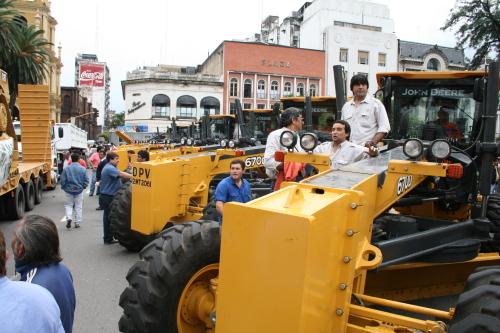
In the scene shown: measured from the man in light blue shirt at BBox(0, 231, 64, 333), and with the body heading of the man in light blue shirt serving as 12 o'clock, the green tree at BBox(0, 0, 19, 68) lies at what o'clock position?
The green tree is roughly at 12 o'clock from the man in light blue shirt.

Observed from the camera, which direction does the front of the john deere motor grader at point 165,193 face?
facing the viewer and to the left of the viewer

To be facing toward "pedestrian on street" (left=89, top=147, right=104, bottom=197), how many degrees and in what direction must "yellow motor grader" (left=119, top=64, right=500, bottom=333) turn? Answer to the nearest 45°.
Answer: approximately 90° to its right

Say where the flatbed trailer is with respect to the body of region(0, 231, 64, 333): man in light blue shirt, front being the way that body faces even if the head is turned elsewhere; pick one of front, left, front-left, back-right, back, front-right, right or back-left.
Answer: front

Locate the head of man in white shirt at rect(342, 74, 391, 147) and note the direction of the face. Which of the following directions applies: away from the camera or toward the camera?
toward the camera

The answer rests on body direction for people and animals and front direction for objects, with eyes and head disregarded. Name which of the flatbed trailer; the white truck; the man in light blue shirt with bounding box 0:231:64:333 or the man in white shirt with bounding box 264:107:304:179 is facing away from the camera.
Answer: the man in light blue shirt

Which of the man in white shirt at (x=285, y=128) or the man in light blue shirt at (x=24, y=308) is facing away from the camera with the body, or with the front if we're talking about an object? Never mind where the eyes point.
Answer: the man in light blue shirt

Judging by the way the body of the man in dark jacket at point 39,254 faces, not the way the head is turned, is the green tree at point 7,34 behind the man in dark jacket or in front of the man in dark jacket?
in front

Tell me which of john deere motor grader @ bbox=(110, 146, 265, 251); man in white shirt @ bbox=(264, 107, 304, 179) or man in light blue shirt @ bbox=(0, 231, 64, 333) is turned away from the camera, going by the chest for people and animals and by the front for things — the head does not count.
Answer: the man in light blue shirt

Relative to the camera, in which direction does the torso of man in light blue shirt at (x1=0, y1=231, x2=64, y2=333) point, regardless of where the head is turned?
away from the camera

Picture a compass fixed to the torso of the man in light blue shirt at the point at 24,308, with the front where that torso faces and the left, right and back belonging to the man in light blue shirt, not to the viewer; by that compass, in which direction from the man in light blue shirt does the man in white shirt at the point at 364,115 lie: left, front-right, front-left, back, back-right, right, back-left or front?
front-right
